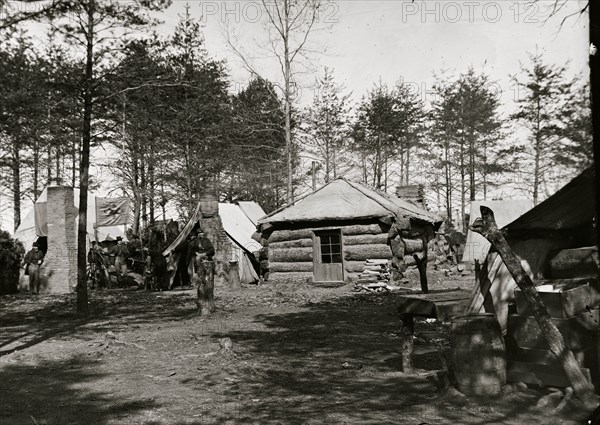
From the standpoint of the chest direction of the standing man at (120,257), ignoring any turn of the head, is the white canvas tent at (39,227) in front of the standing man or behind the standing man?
behind

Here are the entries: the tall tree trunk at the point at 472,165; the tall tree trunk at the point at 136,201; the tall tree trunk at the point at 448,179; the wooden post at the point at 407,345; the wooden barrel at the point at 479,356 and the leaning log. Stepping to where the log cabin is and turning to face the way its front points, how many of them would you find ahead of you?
3

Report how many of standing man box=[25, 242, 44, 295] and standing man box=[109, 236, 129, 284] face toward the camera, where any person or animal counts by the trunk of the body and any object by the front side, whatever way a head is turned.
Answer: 2

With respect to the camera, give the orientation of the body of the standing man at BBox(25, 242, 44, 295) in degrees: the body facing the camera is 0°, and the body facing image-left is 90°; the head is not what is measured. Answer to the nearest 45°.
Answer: approximately 0°

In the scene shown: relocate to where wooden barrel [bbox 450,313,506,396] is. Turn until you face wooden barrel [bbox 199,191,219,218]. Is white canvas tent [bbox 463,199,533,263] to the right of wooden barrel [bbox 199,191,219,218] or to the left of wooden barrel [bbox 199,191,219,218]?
right

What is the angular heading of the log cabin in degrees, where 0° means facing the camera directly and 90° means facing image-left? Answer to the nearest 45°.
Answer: approximately 0°

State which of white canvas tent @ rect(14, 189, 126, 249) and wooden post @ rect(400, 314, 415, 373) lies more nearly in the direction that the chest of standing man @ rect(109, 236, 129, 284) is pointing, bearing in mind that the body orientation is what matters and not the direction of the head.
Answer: the wooden post
